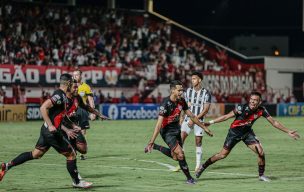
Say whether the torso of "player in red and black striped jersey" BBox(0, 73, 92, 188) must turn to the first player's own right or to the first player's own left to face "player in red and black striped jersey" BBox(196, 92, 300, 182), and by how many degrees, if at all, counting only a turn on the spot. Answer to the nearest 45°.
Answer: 0° — they already face them

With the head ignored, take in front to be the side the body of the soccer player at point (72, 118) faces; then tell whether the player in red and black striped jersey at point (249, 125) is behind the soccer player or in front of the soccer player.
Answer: in front

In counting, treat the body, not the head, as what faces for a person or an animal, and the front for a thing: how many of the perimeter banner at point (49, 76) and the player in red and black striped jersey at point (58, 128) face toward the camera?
1

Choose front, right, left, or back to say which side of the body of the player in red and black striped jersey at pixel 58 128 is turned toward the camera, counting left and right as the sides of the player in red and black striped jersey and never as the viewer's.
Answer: right

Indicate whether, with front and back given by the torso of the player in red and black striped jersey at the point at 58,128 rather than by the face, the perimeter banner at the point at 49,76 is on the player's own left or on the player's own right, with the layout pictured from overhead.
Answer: on the player's own left

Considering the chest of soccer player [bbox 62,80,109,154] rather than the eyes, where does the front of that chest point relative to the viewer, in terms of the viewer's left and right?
facing the viewer and to the right of the viewer

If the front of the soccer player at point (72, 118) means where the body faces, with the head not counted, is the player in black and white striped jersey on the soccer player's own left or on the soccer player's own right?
on the soccer player's own left

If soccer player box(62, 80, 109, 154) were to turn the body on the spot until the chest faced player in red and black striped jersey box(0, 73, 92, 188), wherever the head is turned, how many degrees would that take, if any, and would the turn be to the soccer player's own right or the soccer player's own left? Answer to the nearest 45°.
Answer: approximately 45° to the soccer player's own right

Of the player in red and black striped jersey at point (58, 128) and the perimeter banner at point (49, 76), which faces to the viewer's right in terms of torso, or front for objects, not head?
the player in red and black striped jersey

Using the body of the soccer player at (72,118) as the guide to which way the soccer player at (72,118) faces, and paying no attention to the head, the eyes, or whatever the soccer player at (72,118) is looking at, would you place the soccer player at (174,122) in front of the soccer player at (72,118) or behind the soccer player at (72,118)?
in front

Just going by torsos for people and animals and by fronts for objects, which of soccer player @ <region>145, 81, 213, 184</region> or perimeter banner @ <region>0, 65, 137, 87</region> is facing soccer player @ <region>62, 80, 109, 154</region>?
the perimeter banner

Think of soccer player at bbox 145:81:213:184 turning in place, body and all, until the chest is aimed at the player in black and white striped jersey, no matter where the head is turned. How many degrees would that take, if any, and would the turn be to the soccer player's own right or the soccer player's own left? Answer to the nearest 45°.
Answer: approximately 135° to the soccer player's own left

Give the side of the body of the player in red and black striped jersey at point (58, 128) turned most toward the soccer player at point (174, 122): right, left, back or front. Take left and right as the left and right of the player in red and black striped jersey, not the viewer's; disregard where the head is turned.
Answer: front
